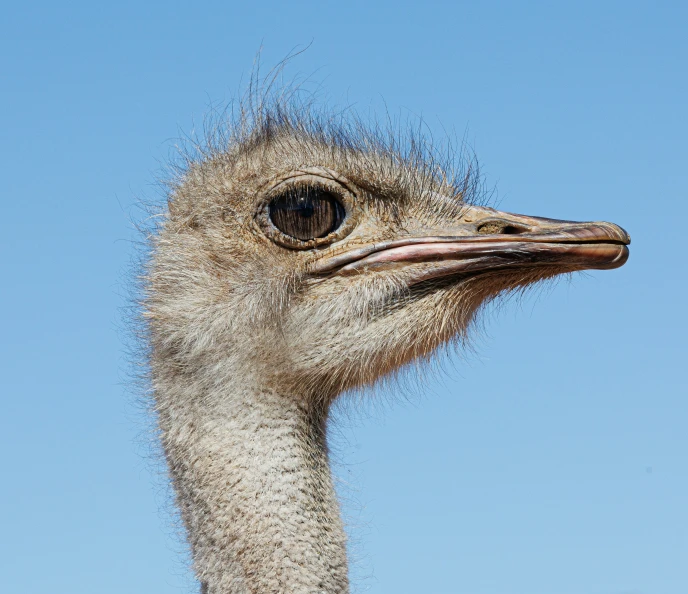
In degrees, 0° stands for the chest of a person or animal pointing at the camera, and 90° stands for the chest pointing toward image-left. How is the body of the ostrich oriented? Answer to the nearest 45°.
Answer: approximately 270°
